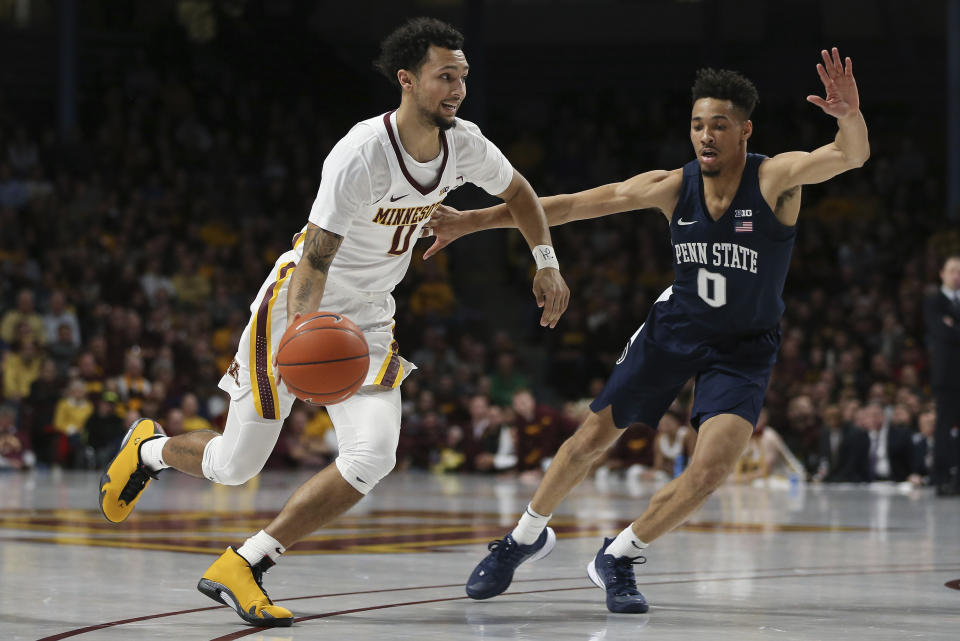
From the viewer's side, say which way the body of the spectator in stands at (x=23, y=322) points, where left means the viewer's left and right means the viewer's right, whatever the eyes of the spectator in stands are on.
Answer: facing the viewer

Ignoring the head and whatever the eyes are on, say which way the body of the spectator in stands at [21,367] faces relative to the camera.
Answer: toward the camera

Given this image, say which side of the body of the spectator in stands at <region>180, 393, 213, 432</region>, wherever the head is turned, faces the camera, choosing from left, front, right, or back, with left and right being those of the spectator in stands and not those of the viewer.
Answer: front

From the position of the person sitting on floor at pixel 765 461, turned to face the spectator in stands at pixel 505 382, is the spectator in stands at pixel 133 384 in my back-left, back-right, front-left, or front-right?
front-left

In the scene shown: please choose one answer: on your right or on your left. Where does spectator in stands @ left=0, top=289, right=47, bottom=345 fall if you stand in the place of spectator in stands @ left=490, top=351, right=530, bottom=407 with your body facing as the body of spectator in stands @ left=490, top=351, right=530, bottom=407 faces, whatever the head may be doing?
on your right

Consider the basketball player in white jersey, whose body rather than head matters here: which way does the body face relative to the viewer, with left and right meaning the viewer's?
facing the viewer and to the right of the viewer

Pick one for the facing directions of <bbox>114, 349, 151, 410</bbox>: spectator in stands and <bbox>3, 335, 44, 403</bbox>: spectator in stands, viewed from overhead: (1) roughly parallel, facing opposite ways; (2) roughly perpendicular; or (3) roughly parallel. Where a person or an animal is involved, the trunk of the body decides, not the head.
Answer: roughly parallel

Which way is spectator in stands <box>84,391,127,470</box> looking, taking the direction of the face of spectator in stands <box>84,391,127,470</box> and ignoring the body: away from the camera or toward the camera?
toward the camera

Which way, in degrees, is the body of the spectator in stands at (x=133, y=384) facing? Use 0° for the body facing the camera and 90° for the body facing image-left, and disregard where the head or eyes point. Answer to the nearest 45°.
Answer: approximately 0°

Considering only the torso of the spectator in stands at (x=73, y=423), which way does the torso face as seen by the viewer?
toward the camera

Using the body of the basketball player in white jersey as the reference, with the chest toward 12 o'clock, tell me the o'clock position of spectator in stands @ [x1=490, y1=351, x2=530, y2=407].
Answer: The spectator in stands is roughly at 8 o'clock from the basketball player in white jersey.

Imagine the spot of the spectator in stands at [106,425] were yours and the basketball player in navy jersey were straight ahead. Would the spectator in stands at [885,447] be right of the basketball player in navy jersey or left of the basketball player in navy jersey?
left
